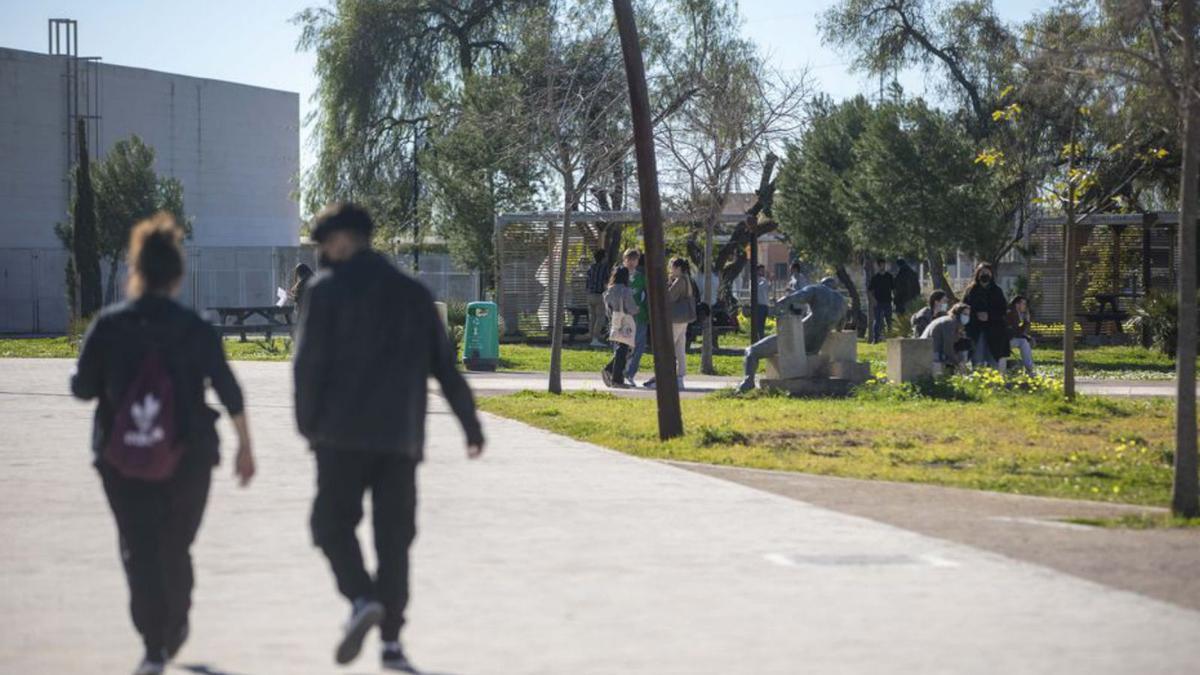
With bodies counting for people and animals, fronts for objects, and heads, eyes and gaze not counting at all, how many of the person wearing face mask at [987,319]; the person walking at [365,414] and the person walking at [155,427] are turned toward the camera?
1

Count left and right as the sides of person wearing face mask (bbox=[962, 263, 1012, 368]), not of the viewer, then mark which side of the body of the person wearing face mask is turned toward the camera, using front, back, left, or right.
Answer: front

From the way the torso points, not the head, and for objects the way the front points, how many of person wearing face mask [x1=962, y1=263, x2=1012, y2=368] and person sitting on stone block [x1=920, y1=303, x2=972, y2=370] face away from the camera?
0

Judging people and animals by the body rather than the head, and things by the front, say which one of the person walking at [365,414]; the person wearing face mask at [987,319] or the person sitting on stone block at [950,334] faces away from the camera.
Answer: the person walking

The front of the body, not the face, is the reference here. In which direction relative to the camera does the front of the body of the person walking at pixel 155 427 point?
away from the camera

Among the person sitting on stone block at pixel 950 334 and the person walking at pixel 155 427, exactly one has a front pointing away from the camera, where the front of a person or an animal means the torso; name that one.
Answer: the person walking

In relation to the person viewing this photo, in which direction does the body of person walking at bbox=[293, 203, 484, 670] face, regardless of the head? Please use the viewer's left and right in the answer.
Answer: facing away from the viewer

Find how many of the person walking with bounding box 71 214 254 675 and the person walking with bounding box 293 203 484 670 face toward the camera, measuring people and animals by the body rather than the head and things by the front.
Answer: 0

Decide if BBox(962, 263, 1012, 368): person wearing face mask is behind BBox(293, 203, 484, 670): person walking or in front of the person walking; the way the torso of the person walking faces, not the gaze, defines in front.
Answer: in front

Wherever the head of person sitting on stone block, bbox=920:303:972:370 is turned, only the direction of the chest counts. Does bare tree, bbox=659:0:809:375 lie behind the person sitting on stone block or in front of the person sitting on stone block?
behind
